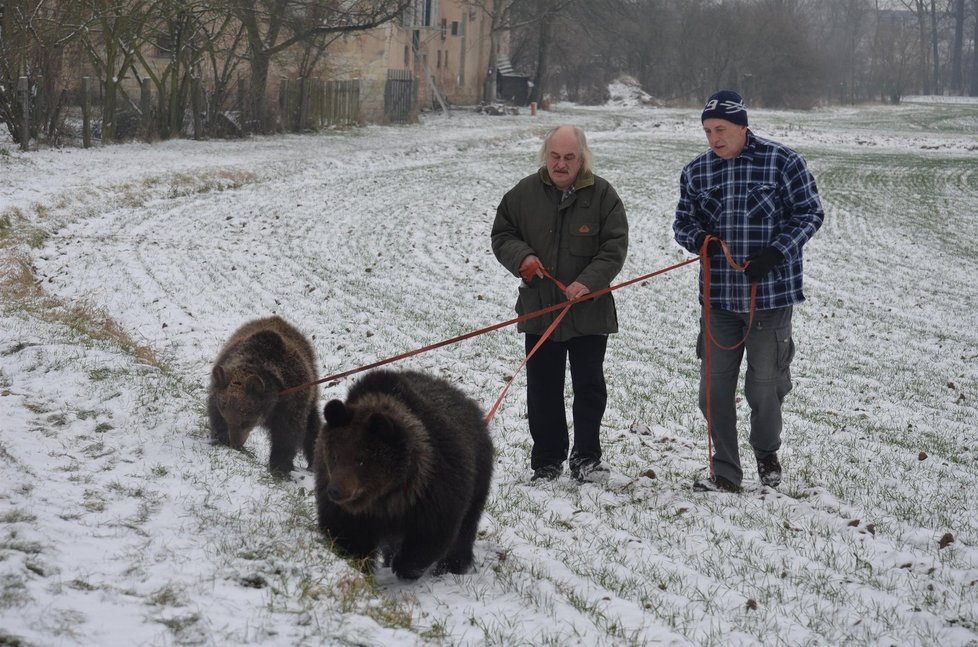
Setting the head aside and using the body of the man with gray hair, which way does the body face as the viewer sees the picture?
toward the camera

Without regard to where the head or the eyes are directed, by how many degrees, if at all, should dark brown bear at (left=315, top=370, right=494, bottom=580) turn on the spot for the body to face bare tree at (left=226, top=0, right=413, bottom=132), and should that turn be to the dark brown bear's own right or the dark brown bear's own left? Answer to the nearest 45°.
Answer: approximately 135° to the dark brown bear's own right

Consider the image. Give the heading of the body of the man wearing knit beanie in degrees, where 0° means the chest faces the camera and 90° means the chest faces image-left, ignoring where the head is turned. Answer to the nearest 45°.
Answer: approximately 45°

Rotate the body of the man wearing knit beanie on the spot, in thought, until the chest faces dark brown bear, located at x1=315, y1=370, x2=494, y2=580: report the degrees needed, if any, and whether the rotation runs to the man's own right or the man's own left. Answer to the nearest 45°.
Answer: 0° — they already face it

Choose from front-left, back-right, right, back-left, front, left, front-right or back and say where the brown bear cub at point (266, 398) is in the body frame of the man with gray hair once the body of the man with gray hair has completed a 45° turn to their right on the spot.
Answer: front-right

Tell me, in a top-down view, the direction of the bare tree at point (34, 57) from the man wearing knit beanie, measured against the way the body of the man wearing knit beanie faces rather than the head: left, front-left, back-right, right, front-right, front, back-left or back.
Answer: right

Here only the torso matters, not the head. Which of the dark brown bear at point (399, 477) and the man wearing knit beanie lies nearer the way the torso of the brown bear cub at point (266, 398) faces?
the dark brown bear

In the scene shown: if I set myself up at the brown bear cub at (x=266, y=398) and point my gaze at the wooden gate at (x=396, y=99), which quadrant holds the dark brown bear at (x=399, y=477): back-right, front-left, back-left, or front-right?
back-right

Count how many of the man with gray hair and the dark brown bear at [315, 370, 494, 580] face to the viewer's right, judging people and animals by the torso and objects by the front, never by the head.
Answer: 0

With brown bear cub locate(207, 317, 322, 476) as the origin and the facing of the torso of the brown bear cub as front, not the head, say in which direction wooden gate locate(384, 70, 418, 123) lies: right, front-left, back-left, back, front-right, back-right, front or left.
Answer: back-right

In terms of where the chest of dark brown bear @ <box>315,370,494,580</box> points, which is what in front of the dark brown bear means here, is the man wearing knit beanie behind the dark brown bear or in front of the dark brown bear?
behind

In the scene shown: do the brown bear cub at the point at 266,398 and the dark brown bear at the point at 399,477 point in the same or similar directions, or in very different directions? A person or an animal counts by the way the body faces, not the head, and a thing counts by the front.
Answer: same or similar directions

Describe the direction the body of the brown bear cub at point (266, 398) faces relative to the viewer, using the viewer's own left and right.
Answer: facing the viewer and to the left of the viewer

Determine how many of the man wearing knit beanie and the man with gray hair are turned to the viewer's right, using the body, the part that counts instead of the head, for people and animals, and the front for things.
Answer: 0
